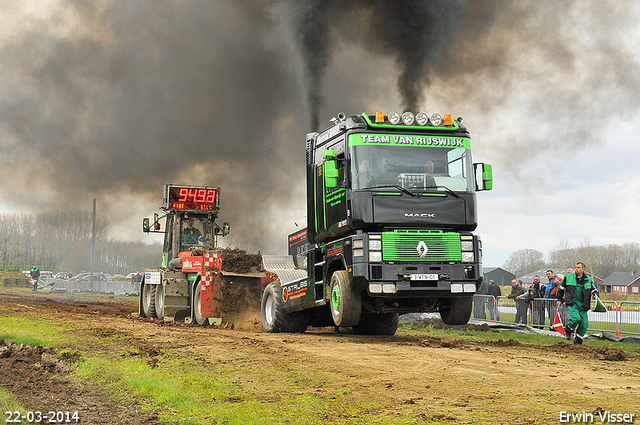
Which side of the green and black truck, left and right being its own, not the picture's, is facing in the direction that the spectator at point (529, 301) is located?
left

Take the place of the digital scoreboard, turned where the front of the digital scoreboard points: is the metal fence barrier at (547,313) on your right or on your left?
on your left

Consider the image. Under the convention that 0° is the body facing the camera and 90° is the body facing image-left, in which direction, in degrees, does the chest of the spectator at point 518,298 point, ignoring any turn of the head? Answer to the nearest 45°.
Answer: approximately 45°

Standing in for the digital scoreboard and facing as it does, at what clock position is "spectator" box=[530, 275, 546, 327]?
The spectator is roughly at 10 o'clock from the digital scoreboard.

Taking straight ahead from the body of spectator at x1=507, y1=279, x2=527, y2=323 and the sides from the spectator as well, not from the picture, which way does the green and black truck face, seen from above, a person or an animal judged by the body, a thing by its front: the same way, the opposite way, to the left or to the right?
to the left

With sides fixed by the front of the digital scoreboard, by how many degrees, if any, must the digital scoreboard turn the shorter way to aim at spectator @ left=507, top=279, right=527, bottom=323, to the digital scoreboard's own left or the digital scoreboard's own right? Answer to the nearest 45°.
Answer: approximately 45° to the digital scoreboard's own left

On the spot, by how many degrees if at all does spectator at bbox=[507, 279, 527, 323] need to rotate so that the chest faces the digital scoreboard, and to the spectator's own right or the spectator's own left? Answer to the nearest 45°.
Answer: approximately 45° to the spectator's own right

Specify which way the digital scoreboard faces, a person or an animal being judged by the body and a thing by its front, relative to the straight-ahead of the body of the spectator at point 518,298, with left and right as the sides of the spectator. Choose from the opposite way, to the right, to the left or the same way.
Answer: to the left

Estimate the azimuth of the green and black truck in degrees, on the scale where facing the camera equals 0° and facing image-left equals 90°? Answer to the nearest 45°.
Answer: approximately 315°

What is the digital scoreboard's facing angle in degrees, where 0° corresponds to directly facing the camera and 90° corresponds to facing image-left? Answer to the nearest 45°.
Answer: approximately 0°
